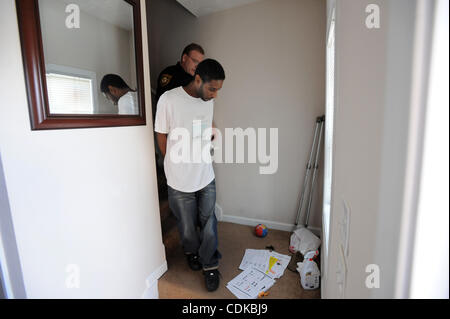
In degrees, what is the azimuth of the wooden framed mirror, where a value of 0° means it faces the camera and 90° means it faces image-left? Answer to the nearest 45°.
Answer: approximately 315°

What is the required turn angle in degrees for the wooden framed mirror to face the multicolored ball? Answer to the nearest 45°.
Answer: approximately 45° to its left

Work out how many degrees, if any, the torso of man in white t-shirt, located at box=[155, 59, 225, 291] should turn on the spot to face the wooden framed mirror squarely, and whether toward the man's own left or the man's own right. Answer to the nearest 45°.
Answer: approximately 90° to the man's own right

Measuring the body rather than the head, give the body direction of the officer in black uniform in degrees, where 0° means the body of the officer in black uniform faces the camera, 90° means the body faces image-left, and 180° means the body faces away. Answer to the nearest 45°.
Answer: approximately 315°
